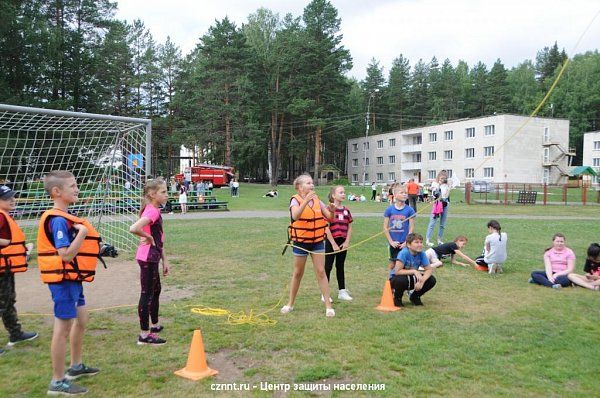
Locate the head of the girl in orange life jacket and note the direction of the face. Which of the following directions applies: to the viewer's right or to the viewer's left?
to the viewer's right

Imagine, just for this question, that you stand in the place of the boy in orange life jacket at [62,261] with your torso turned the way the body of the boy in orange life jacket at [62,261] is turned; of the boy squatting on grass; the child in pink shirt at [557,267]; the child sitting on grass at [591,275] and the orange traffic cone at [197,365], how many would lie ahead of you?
4

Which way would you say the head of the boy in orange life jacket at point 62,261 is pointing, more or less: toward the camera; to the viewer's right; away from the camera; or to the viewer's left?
to the viewer's right

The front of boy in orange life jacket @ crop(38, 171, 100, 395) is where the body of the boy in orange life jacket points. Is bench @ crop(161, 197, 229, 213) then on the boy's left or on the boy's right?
on the boy's left

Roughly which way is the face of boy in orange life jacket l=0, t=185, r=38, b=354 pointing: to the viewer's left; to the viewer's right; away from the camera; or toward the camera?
to the viewer's right

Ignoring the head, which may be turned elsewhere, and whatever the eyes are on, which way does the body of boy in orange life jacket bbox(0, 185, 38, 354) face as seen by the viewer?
to the viewer's right

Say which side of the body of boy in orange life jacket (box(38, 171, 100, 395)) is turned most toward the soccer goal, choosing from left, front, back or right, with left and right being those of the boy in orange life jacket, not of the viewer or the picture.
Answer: left

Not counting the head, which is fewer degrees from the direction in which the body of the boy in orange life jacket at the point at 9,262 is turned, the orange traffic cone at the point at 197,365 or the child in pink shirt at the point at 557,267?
the child in pink shirt

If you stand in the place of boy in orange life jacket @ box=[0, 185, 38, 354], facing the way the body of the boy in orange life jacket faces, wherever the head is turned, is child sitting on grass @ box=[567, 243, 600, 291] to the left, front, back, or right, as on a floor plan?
front

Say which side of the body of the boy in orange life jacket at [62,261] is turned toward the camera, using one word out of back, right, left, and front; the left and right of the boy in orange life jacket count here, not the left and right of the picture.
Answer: right
